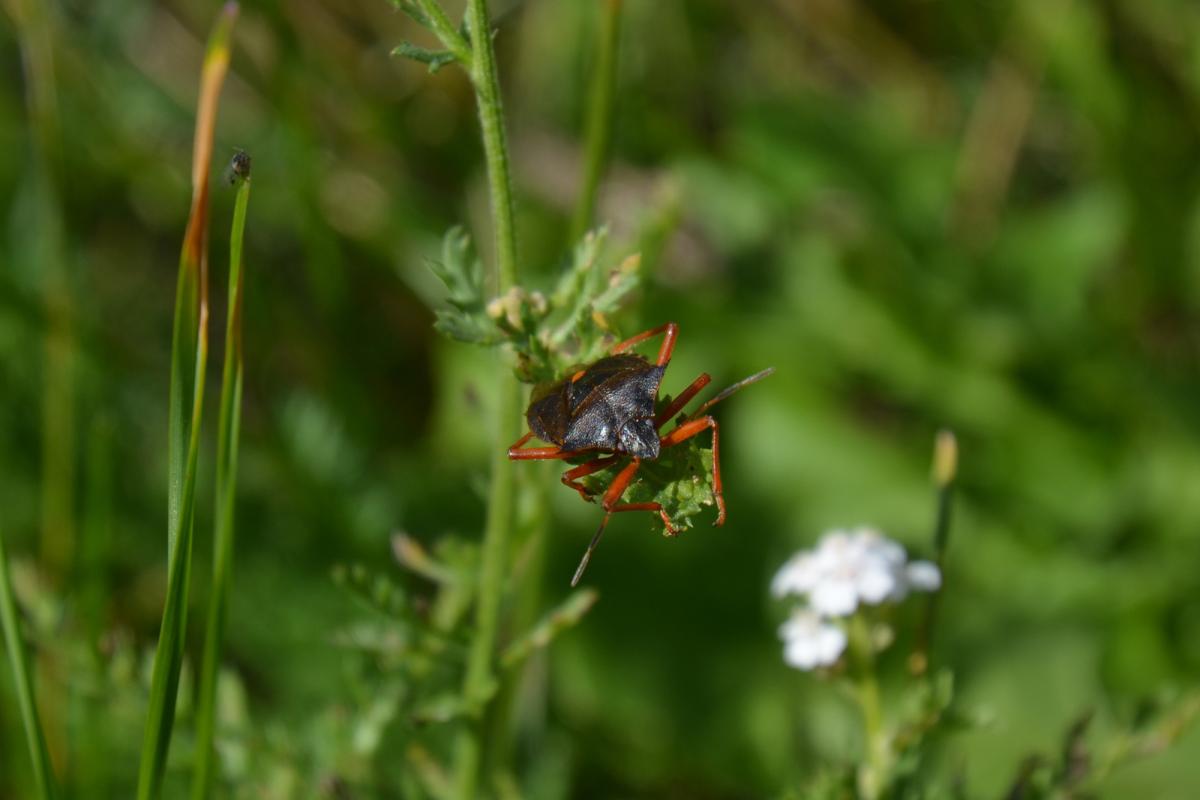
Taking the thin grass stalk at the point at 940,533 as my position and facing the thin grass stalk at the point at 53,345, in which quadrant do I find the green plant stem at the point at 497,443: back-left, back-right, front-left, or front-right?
front-left

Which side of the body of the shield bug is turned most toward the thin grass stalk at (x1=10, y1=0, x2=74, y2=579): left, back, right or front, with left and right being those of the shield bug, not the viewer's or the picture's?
back

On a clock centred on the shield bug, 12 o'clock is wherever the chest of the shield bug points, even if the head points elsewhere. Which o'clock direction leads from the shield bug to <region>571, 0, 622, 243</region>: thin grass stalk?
The thin grass stalk is roughly at 7 o'clock from the shield bug.

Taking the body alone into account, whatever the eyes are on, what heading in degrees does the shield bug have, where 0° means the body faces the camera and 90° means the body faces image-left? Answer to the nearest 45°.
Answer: approximately 315°
